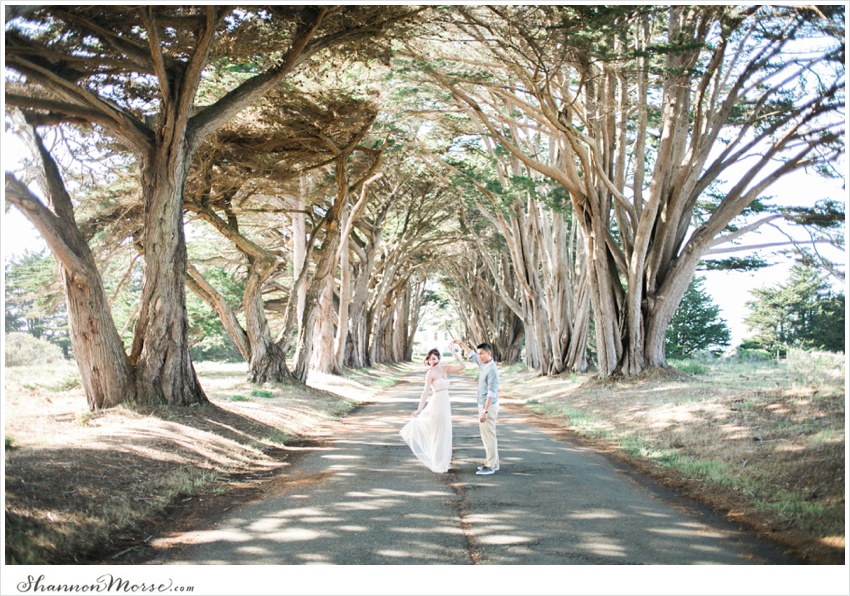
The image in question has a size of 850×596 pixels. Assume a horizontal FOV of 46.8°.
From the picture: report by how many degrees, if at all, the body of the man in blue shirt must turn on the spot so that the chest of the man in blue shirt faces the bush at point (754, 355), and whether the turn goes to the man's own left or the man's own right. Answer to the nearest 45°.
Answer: approximately 135° to the man's own right

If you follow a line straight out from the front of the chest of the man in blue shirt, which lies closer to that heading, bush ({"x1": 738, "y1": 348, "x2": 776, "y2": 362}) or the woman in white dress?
the woman in white dress

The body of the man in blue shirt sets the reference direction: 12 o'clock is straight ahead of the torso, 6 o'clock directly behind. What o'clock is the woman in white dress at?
The woman in white dress is roughly at 1 o'clock from the man in blue shirt.

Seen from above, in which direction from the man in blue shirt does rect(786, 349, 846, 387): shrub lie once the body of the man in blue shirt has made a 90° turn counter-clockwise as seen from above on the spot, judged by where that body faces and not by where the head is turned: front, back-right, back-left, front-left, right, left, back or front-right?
back-left

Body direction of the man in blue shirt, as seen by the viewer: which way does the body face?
to the viewer's left
